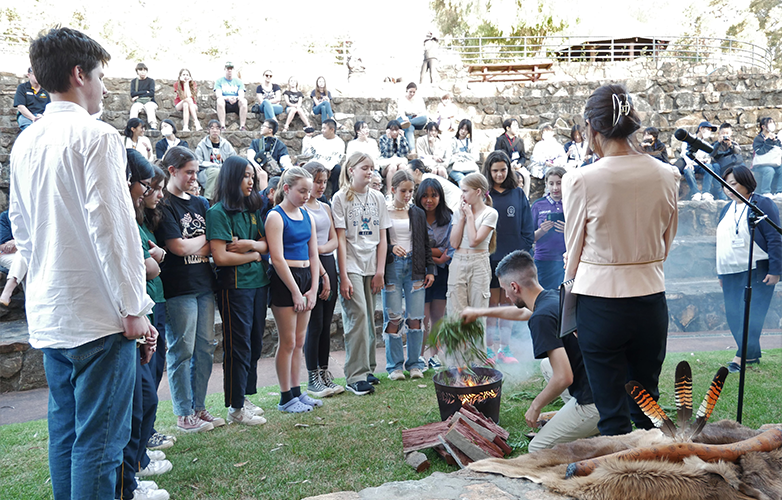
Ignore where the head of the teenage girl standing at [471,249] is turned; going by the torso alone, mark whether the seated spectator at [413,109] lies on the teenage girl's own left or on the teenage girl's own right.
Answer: on the teenage girl's own right

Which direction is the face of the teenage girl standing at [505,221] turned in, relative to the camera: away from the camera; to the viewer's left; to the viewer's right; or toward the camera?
toward the camera

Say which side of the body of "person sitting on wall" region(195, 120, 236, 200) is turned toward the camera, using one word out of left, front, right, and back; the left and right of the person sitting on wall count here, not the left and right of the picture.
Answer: front

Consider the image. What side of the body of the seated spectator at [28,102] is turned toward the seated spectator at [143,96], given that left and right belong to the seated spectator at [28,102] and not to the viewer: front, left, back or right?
left

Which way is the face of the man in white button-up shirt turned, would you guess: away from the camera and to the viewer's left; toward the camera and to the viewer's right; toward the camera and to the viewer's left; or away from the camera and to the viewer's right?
away from the camera and to the viewer's right

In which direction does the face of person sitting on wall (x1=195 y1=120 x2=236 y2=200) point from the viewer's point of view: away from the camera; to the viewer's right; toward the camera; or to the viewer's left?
toward the camera

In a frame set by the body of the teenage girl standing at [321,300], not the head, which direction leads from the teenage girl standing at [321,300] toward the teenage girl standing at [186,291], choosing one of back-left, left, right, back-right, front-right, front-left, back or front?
right

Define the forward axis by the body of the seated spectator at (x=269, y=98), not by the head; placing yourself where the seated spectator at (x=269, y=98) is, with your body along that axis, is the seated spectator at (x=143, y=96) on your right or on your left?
on your right

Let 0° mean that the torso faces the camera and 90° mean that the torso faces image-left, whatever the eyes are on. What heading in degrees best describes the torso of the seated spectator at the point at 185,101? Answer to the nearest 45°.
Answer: approximately 0°

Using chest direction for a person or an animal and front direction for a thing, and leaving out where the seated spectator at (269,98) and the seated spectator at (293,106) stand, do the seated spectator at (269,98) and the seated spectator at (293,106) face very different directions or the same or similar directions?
same or similar directions

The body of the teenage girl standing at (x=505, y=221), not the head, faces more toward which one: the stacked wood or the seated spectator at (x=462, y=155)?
the stacked wood

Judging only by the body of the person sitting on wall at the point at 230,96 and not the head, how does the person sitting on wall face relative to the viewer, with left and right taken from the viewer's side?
facing the viewer

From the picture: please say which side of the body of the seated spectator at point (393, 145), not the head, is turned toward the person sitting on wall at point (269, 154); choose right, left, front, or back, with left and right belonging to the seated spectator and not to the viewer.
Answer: right

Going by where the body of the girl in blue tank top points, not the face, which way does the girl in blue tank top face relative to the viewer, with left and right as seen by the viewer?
facing the viewer and to the right of the viewer

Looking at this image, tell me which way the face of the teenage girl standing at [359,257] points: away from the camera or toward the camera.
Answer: toward the camera

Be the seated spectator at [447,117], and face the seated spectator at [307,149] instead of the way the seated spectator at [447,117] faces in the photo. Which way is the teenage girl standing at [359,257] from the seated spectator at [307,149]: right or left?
left

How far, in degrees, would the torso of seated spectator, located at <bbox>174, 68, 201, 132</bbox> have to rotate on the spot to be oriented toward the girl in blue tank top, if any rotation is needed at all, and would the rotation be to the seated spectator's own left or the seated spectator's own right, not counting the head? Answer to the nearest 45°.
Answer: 0° — they already face them
